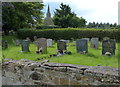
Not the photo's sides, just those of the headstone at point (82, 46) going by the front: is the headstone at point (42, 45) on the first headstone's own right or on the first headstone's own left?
on the first headstone's own right

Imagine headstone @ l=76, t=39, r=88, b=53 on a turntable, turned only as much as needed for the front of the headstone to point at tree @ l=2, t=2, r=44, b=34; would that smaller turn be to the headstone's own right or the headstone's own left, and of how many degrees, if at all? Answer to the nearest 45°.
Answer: approximately 135° to the headstone's own right

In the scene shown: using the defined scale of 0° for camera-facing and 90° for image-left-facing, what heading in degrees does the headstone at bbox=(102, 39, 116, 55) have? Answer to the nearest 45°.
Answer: approximately 0°

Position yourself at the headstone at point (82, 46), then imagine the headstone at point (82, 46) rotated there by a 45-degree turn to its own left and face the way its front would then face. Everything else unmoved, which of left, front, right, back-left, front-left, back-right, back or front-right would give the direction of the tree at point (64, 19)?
back-left

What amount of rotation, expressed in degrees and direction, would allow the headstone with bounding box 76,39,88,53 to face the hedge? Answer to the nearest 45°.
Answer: approximately 180°

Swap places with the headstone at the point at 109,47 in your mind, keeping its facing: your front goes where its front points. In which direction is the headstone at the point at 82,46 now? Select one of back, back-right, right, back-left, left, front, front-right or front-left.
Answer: right

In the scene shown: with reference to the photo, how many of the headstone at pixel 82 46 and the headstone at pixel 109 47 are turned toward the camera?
2

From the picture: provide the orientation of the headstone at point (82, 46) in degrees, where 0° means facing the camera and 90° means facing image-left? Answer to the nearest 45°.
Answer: approximately 0°

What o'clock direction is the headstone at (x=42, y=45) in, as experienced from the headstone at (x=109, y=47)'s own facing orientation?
the headstone at (x=42, y=45) is roughly at 3 o'clock from the headstone at (x=109, y=47).

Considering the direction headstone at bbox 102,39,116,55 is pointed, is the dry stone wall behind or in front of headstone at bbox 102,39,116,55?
in front

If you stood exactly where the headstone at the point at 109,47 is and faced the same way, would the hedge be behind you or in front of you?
behind

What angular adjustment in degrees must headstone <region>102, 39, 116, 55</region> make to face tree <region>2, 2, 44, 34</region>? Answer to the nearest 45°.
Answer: approximately 135° to its right

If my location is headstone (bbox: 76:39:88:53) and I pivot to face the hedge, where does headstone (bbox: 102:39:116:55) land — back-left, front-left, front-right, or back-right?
back-right
